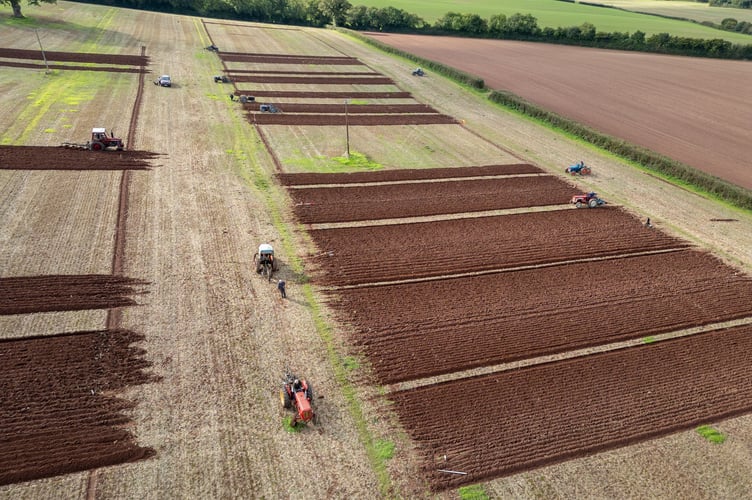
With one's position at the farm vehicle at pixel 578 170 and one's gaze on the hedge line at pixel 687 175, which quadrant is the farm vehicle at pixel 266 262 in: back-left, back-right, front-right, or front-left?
back-right

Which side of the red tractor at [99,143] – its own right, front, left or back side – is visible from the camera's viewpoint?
right

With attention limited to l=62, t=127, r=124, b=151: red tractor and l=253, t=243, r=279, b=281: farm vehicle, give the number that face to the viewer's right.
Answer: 1

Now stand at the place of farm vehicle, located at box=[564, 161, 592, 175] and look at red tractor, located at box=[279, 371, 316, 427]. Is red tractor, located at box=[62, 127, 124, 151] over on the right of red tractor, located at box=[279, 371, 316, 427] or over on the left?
right

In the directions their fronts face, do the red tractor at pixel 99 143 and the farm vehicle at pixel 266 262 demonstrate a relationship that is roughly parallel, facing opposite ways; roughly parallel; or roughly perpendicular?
roughly perpendicular
